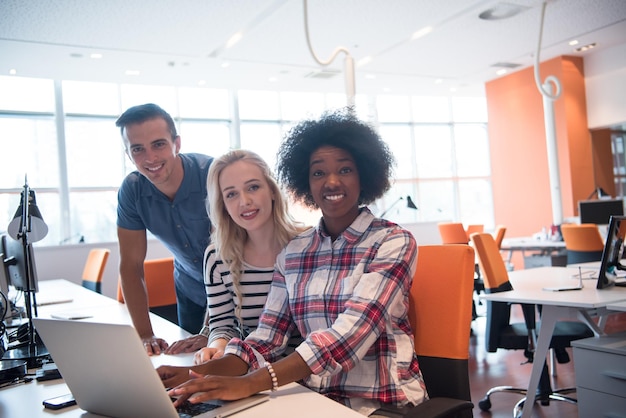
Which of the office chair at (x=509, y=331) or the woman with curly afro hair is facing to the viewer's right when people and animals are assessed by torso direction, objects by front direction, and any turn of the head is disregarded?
the office chair

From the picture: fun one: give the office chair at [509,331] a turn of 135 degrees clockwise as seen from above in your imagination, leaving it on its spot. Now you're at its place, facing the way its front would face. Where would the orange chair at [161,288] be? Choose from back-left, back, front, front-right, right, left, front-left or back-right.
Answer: front-right

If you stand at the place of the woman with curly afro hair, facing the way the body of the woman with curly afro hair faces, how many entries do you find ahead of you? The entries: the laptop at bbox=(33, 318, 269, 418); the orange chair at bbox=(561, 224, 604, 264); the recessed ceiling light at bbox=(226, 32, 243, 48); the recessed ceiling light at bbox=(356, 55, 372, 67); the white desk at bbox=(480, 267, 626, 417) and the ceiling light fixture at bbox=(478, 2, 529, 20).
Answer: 1

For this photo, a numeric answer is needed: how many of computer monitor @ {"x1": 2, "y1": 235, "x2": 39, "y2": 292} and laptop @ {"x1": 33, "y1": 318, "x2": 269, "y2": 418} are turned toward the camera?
0

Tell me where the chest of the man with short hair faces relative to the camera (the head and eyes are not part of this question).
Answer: toward the camera

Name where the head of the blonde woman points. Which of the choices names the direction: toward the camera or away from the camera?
toward the camera

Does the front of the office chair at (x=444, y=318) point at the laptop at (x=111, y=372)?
yes

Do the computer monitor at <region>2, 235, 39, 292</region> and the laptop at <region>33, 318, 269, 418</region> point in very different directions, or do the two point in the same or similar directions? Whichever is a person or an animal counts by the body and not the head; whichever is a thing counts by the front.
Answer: same or similar directions

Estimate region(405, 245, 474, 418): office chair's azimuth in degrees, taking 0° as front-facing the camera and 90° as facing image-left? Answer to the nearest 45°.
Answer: approximately 45°

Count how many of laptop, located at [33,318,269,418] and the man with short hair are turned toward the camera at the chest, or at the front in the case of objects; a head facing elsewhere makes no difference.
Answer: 1
